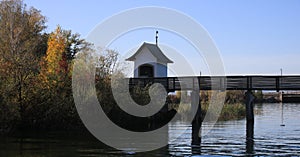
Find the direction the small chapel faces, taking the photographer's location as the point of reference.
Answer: facing the viewer and to the left of the viewer

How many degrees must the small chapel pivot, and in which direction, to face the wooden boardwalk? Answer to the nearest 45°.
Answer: approximately 90° to its left

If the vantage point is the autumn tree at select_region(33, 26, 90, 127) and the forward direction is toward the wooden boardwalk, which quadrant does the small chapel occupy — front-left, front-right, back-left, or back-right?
front-left

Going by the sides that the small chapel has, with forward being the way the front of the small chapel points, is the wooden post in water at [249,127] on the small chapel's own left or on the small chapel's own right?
on the small chapel's own left
